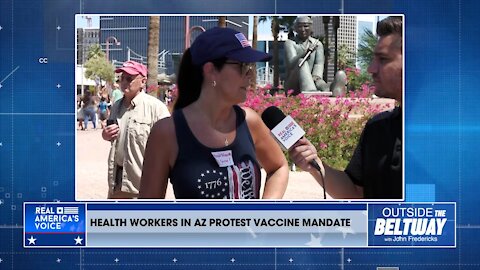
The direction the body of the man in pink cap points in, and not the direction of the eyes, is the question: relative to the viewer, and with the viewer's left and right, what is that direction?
facing the viewer and to the left of the viewer

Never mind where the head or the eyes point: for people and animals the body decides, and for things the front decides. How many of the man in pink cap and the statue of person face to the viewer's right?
0

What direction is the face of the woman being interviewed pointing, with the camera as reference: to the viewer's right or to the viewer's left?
to the viewer's right

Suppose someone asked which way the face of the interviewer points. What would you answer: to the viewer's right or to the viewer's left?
to the viewer's left

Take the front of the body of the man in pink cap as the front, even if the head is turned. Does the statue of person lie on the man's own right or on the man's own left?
on the man's own left
